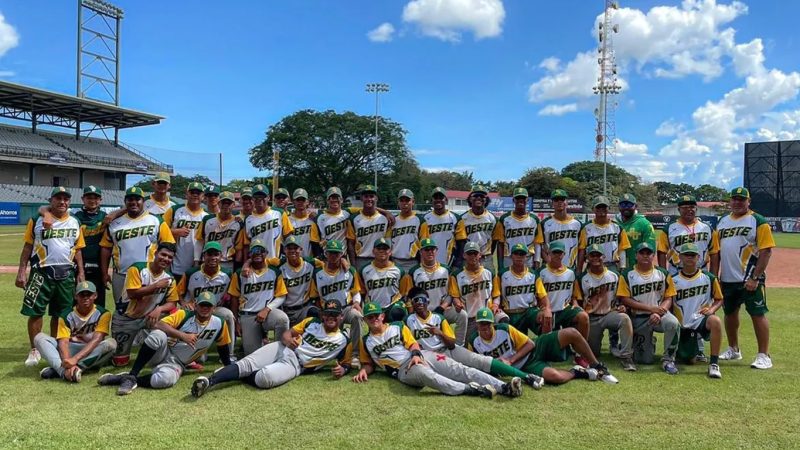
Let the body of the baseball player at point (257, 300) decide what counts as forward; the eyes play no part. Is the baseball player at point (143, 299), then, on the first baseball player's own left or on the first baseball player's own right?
on the first baseball player's own right

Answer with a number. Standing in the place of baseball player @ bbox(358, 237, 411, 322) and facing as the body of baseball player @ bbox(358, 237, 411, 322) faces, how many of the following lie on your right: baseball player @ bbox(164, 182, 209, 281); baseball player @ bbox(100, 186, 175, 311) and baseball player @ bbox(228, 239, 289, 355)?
3

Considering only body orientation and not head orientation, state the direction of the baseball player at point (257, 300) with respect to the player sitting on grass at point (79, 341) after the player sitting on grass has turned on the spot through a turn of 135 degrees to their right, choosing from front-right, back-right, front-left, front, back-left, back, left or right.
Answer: back-right

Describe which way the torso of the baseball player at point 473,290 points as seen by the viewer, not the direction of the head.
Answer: toward the camera

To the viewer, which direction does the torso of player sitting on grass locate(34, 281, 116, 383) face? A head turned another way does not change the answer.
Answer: toward the camera

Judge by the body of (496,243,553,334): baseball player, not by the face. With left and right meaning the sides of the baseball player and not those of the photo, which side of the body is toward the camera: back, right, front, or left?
front

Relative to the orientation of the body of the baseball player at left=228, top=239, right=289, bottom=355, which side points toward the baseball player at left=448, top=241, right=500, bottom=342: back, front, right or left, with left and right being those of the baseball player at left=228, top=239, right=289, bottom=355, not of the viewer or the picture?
left

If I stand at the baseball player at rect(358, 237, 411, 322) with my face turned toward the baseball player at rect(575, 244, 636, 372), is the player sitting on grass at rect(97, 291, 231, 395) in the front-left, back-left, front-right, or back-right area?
back-right

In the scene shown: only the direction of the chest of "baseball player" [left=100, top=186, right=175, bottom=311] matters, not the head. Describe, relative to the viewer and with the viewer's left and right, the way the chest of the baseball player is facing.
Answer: facing the viewer

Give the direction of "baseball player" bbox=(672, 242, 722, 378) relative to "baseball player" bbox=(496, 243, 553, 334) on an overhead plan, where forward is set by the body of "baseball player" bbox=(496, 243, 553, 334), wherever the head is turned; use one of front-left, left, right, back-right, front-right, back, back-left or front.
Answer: left
